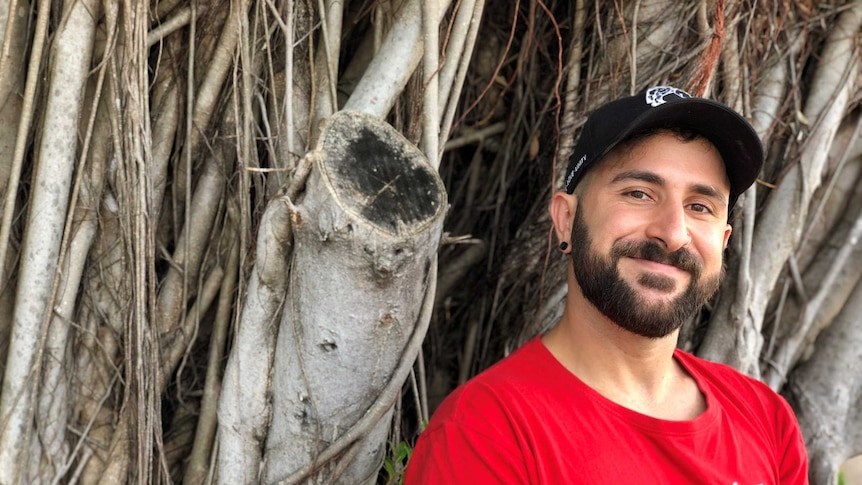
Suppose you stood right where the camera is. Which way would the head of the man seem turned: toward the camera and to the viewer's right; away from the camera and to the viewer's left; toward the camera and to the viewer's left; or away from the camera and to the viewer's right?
toward the camera and to the viewer's right

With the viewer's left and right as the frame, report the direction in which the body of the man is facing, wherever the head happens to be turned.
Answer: facing the viewer and to the right of the viewer
